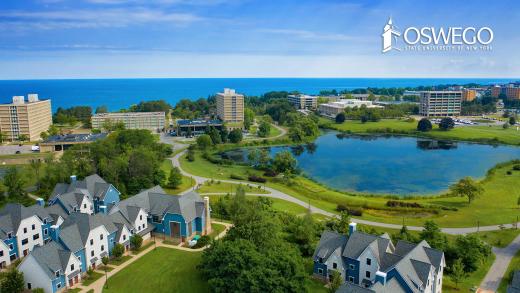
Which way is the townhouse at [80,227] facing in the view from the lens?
facing the viewer and to the right of the viewer

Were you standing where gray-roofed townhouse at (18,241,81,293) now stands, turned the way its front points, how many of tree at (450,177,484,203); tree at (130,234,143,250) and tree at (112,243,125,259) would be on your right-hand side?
0

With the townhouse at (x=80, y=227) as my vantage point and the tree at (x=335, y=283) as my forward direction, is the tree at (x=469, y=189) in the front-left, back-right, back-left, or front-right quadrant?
front-left

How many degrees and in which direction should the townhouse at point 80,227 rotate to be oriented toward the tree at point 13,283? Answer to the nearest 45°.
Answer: approximately 90° to its right

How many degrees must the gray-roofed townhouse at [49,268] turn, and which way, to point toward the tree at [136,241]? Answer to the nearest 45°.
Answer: approximately 90° to its left

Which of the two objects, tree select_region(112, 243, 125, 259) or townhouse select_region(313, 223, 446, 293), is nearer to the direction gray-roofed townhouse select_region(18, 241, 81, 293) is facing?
the townhouse

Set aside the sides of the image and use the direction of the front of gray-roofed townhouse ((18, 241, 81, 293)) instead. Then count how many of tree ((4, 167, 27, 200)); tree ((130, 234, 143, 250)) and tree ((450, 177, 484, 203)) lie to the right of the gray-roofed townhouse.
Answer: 0

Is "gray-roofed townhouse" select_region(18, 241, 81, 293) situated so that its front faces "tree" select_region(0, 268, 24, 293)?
no

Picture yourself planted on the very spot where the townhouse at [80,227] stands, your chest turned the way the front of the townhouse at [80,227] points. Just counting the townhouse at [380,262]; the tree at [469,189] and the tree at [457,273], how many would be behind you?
0

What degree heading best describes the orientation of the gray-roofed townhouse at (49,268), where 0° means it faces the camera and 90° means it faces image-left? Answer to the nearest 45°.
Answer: approximately 315°

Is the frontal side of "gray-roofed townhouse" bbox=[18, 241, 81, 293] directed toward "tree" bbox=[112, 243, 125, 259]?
no

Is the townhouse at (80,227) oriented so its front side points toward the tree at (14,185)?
no
